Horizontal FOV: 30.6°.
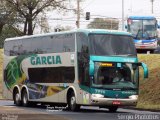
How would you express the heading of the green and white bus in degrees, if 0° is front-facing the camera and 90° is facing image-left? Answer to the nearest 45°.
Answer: approximately 315°
